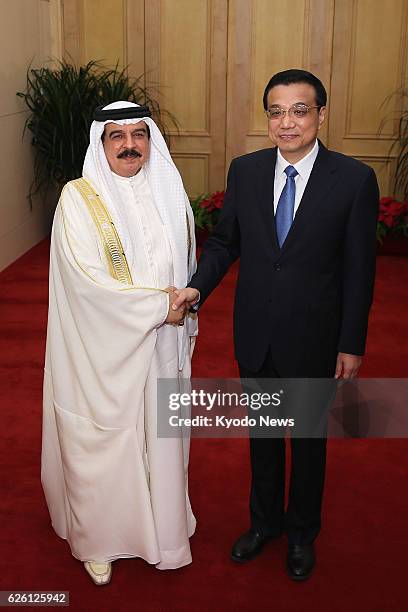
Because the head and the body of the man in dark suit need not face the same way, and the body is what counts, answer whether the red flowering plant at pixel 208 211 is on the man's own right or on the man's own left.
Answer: on the man's own right

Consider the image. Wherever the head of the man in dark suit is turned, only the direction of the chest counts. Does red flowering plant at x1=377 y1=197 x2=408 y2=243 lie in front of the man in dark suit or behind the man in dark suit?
behind

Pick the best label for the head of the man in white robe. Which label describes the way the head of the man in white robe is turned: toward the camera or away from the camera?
toward the camera

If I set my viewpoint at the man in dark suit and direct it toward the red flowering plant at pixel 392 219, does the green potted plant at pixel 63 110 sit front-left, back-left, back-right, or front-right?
front-left

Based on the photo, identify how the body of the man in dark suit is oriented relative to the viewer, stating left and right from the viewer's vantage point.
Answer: facing the viewer and to the left of the viewer

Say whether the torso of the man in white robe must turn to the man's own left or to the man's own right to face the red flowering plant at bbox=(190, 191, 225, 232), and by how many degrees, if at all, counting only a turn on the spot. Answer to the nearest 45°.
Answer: approximately 135° to the man's own left

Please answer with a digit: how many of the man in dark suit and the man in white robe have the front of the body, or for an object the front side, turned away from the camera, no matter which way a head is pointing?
0
